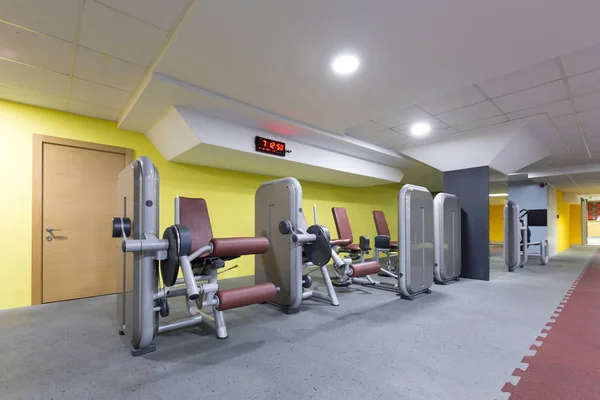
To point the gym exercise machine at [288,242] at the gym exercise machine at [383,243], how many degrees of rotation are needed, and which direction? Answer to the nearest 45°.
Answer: approximately 90° to its left

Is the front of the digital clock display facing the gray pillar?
no

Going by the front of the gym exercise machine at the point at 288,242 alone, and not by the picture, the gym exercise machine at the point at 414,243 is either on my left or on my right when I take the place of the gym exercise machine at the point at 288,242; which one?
on my left

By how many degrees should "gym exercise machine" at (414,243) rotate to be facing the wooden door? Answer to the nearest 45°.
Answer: approximately 135° to its right

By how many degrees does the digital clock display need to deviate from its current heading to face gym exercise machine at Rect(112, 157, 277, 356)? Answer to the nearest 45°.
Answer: approximately 45° to its right

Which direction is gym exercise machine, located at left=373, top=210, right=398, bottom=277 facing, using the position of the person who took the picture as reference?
facing the viewer and to the right of the viewer

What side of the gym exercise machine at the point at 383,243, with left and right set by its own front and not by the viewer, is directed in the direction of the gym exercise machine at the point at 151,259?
right
